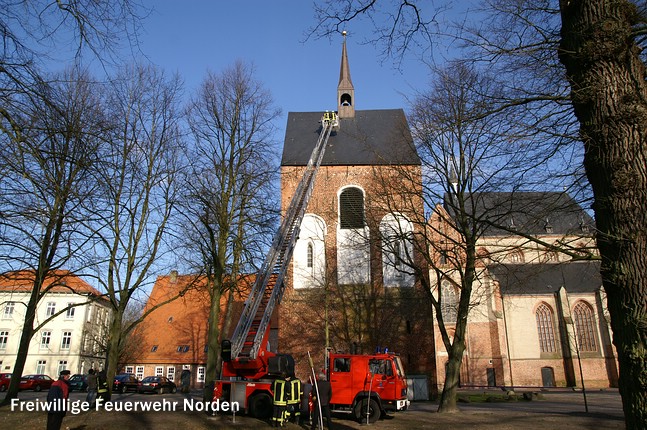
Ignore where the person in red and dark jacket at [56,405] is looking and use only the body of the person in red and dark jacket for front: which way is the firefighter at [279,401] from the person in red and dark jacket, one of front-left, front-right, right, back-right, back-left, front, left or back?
front

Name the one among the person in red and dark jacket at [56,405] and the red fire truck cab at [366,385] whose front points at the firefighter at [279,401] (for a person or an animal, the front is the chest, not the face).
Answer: the person in red and dark jacket

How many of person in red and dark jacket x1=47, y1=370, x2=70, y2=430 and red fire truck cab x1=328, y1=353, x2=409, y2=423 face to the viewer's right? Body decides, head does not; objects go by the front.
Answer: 2

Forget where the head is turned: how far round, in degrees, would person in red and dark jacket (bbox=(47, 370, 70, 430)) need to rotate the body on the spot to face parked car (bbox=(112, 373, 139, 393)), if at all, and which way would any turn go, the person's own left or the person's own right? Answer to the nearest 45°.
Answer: approximately 90° to the person's own left

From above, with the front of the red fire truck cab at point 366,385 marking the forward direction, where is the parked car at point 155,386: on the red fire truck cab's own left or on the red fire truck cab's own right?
on the red fire truck cab's own left

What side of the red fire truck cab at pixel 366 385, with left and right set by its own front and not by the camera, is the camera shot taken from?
right

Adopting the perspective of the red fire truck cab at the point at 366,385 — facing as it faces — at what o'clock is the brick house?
The brick house is roughly at 8 o'clock from the red fire truck cab.

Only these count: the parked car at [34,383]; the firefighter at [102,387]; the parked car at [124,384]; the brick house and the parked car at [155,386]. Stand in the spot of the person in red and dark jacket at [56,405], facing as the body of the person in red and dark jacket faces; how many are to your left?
5

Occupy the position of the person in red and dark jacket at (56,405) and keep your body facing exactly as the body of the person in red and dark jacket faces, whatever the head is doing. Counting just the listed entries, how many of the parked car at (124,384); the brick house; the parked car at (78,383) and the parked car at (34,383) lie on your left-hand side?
4

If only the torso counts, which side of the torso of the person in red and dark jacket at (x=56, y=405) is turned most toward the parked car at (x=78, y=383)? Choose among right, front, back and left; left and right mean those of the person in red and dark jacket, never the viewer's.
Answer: left

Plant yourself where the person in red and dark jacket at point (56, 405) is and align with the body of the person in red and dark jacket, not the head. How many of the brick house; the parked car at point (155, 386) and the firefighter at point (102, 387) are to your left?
3

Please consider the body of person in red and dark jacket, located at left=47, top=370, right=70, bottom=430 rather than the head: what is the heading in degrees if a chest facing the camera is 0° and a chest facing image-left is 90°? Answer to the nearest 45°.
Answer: approximately 270°

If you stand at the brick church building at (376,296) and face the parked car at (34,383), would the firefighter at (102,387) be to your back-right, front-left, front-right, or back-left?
front-left

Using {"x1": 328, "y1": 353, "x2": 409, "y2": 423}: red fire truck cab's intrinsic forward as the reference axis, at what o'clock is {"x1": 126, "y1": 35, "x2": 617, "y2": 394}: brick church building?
The brick church building is roughly at 9 o'clock from the red fire truck cab.
